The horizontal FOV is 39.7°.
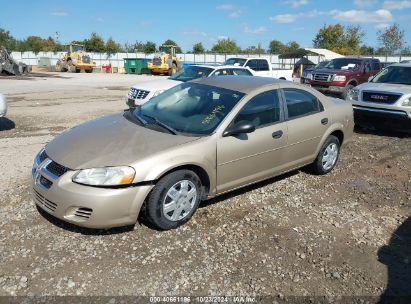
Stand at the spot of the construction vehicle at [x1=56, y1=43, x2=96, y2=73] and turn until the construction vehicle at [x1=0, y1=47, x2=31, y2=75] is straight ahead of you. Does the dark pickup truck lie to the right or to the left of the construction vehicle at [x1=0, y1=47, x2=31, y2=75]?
left

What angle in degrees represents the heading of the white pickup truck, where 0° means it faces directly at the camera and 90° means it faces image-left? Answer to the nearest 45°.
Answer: approximately 45°

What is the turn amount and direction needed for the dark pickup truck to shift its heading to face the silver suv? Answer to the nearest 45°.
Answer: approximately 45° to its left

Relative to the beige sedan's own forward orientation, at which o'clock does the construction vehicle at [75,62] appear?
The construction vehicle is roughly at 4 o'clock from the beige sedan.

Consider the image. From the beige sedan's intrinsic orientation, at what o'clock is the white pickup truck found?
The white pickup truck is roughly at 5 o'clock from the beige sedan.

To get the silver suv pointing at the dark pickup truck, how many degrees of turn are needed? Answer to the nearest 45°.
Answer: approximately 135° to its right
